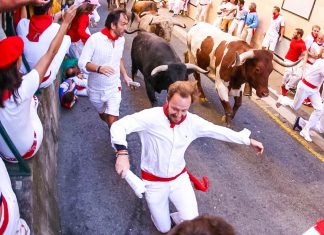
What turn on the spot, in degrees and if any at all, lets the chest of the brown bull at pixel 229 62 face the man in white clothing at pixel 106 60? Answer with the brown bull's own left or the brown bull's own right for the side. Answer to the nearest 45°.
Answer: approximately 90° to the brown bull's own right

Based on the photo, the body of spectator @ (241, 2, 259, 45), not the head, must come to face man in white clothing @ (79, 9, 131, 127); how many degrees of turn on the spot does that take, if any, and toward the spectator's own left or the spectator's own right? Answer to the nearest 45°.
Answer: approximately 45° to the spectator's own left

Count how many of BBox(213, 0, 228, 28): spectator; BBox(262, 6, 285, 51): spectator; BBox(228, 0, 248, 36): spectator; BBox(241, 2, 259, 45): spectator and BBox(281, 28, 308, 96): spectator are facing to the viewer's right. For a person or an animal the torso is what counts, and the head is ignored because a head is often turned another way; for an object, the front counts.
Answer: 0

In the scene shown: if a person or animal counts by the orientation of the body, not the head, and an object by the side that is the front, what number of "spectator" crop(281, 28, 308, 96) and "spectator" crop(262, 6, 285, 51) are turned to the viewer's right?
0

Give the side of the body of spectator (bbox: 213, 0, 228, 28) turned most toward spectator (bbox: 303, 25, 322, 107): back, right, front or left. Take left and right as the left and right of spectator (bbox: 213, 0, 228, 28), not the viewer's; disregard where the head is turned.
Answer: left

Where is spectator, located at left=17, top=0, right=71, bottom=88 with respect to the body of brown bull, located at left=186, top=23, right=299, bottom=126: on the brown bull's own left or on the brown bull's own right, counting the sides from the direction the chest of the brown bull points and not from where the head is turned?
on the brown bull's own right

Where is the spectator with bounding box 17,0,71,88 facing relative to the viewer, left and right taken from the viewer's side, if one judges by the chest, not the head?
facing away from the viewer and to the right of the viewer

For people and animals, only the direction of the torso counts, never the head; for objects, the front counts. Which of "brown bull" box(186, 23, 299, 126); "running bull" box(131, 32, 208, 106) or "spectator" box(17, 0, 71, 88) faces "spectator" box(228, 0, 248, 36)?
"spectator" box(17, 0, 71, 88)

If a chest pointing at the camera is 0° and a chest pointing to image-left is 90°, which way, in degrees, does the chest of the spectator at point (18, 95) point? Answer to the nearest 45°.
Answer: approximately 225°

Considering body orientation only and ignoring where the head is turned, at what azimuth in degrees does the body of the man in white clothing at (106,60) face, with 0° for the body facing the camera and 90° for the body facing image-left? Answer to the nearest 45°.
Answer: approximately 315°

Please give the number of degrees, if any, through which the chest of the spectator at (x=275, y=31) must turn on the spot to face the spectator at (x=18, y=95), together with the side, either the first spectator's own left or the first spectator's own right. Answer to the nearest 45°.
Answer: approximately 45° to the first spectator's own left

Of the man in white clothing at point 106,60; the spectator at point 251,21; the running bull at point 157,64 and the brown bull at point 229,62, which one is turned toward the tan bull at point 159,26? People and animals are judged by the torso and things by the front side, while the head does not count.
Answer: the spectator

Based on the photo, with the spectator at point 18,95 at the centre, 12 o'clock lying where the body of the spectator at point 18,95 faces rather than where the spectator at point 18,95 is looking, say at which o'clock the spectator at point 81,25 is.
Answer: the spectator at point 81,25 is roughly at 11 o'clock from the spectator at point 18,95.

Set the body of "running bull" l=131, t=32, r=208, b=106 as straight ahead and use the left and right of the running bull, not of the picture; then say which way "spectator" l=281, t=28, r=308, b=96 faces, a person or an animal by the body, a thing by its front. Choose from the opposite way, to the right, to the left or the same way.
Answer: to the right

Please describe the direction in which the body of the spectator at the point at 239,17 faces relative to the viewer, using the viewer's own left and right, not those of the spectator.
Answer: facing the viewer and to the left of the viewer

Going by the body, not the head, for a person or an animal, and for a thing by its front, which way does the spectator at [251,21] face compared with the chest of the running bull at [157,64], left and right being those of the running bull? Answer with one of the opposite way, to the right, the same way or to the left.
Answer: to the right

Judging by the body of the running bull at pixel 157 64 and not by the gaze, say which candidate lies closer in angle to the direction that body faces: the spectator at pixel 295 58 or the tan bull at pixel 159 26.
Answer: the spectator

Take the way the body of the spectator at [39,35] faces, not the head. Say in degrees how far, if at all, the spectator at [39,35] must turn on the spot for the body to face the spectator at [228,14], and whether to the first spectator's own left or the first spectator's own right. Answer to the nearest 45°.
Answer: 0° — they already face them

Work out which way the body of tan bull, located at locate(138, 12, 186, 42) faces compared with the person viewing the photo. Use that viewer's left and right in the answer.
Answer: facing the viewer and to the right of the viewer
